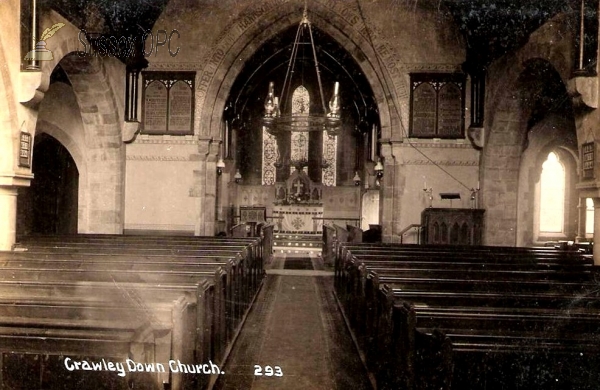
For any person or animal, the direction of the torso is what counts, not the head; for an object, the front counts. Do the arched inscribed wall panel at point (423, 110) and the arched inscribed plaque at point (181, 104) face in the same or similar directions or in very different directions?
same or similar directions

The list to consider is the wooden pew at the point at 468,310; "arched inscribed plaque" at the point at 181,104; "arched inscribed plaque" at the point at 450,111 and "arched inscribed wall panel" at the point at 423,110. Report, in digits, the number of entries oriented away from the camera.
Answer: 1

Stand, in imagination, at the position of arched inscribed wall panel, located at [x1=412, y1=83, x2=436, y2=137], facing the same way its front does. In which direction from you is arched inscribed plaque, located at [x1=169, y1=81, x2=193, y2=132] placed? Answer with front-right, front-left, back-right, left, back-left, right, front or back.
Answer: right

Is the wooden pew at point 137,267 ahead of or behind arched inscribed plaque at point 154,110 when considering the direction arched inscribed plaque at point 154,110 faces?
ahead

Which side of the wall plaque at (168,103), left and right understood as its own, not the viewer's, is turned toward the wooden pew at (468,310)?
front

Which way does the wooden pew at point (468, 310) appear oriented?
away from the camera

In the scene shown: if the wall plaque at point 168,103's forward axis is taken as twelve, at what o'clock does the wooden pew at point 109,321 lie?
The wooden pew is roughly at 12 o'clock from the wall plaque.

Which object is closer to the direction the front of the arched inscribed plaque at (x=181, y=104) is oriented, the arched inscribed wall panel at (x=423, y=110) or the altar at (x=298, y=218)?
the arched inscribed wall panel

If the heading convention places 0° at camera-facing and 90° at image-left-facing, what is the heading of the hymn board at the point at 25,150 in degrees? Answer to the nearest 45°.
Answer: approximately 315°

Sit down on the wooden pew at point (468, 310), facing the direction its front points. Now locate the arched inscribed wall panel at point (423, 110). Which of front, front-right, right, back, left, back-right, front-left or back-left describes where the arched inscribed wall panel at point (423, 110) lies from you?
front

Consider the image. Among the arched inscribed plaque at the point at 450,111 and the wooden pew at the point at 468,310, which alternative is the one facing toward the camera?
the arched inscribed plaque

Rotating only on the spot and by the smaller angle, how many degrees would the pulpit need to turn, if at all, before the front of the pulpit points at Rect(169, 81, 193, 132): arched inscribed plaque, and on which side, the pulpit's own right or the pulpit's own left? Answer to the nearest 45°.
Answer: approximately 90° to the pulpit's own right

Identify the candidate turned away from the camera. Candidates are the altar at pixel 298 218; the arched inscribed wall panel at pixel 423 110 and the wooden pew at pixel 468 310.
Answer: the wooden pew

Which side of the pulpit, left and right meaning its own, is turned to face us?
front

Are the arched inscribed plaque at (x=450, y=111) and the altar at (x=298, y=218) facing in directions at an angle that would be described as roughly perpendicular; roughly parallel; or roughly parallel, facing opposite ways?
roughly parallel

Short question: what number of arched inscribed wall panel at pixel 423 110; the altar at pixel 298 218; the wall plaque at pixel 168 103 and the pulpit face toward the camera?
4

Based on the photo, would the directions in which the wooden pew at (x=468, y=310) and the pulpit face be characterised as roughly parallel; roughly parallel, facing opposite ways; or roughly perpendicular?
roughly parallel, facing opposite ways

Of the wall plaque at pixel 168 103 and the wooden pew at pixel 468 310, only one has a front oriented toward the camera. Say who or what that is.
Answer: the wall plaque

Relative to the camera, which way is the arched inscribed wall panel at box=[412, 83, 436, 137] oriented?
toward the camera
